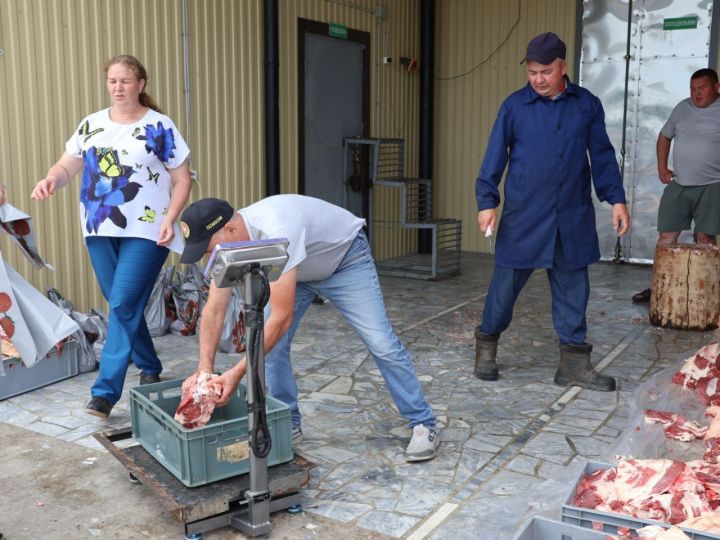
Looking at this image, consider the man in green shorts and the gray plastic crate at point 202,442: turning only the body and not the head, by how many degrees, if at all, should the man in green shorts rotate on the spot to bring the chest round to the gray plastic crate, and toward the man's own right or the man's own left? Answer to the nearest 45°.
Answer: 0° — they already face it

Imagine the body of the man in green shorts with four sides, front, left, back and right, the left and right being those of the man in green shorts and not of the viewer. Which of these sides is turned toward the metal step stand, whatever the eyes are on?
right

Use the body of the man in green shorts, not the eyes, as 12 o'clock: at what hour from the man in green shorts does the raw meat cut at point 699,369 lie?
The raw meat cut is roughly at 12 o'clock from the man in green shorts.

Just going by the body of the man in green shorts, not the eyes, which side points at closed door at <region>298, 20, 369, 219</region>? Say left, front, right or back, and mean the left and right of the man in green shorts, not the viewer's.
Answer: right

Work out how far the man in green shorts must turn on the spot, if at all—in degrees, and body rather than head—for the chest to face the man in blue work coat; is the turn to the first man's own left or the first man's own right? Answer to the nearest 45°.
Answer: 0° — they already face them

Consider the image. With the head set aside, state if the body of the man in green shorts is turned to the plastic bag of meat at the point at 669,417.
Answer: yes

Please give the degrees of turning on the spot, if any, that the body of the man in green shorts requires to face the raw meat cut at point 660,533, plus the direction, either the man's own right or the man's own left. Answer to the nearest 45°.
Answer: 0° — they already face it

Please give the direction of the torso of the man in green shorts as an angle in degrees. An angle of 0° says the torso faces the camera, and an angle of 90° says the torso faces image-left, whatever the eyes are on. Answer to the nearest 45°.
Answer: approximately 0°

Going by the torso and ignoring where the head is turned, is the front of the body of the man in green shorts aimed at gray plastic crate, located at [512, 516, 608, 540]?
yes

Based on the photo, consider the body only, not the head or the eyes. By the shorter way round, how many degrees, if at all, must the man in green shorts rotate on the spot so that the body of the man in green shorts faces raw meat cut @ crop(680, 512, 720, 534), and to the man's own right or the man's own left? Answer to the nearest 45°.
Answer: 0° — they already face it
